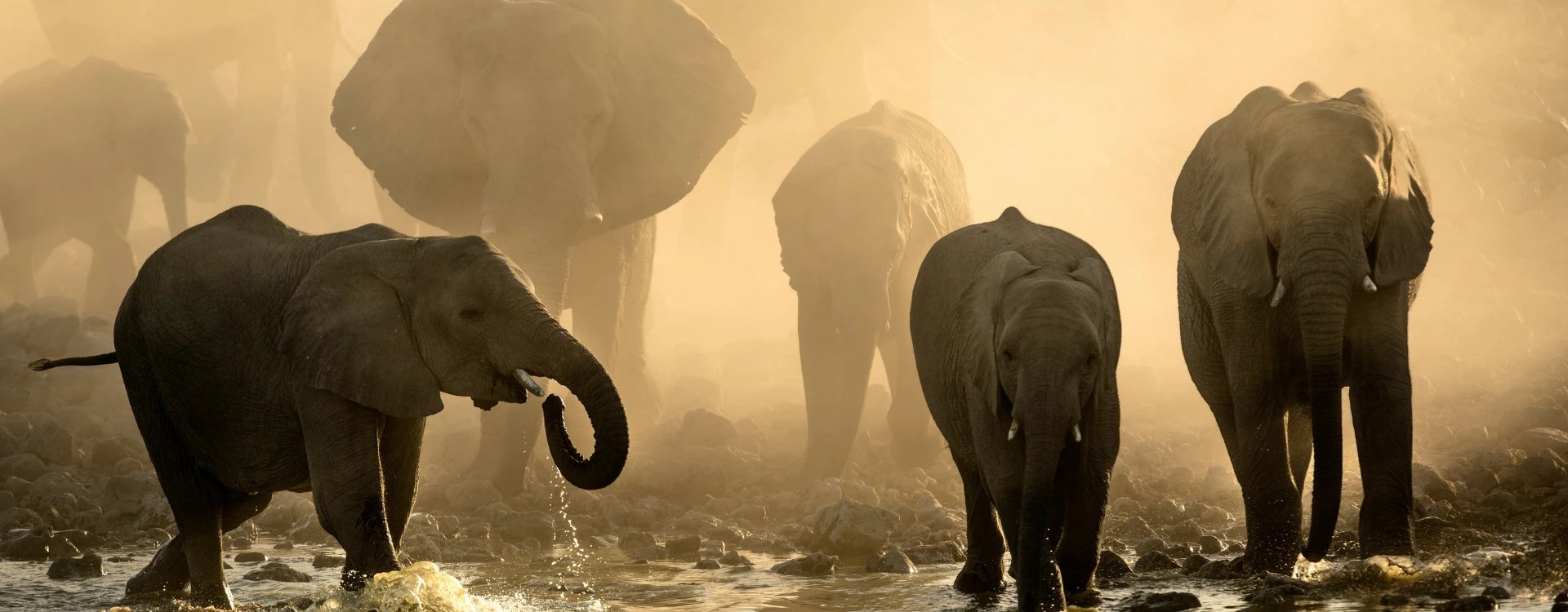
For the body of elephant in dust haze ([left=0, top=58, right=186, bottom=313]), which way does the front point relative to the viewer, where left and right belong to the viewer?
facing to the right of the viewer

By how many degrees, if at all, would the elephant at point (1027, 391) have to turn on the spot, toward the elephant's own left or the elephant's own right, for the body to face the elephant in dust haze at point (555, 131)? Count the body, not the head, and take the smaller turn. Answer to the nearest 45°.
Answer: approximately 135° to the elephant's own right

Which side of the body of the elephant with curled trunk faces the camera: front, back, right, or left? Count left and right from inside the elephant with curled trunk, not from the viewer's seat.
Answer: right
